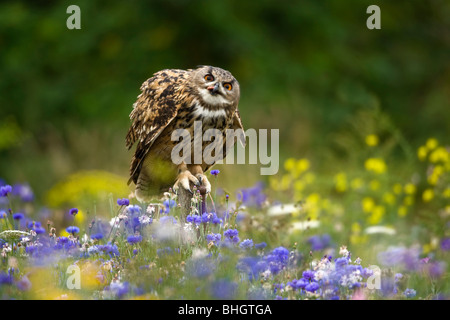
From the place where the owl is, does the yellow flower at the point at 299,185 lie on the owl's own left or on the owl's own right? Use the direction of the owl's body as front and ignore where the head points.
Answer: on the owl's own left

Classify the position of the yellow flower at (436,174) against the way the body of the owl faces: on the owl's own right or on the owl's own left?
on the owl's own left

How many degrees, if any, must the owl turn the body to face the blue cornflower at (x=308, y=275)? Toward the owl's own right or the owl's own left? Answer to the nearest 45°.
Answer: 0° — it already faces it

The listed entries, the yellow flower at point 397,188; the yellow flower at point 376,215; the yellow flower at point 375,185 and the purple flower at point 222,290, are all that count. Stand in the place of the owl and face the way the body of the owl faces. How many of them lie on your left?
3

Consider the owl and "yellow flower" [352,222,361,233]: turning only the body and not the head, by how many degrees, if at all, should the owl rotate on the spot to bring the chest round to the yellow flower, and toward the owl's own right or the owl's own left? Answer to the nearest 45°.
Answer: approximately 90° to the owl's own left

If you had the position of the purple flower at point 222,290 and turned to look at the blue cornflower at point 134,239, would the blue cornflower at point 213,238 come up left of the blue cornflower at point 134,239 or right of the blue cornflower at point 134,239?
right

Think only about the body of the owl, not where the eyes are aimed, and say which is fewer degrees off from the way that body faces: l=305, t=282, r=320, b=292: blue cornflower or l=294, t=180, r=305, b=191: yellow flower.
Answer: the blue cornflower

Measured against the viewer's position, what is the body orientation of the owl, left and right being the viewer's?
facing the viewer and to the right of the viewer

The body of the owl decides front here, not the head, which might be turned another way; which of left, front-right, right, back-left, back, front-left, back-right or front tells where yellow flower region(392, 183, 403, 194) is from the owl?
left
